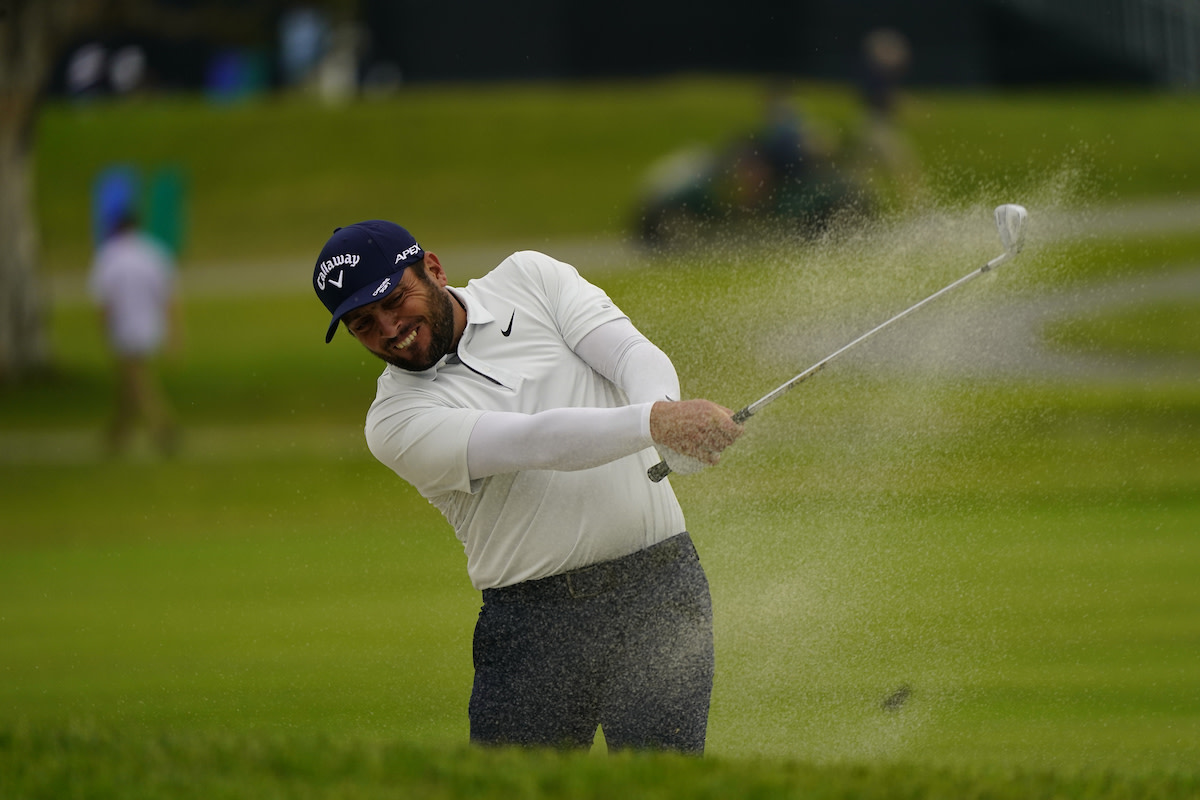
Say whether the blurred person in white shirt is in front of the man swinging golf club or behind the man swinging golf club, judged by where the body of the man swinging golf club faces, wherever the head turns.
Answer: behind

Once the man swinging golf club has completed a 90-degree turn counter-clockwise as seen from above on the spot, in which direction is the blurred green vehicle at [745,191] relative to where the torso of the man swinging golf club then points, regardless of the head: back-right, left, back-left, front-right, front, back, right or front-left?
left

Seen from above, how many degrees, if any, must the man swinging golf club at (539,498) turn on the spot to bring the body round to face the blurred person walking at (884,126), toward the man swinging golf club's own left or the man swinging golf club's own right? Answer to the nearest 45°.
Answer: approximately 180°

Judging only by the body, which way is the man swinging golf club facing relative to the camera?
toward the camera

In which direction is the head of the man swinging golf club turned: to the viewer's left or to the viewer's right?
to the viewer's left
